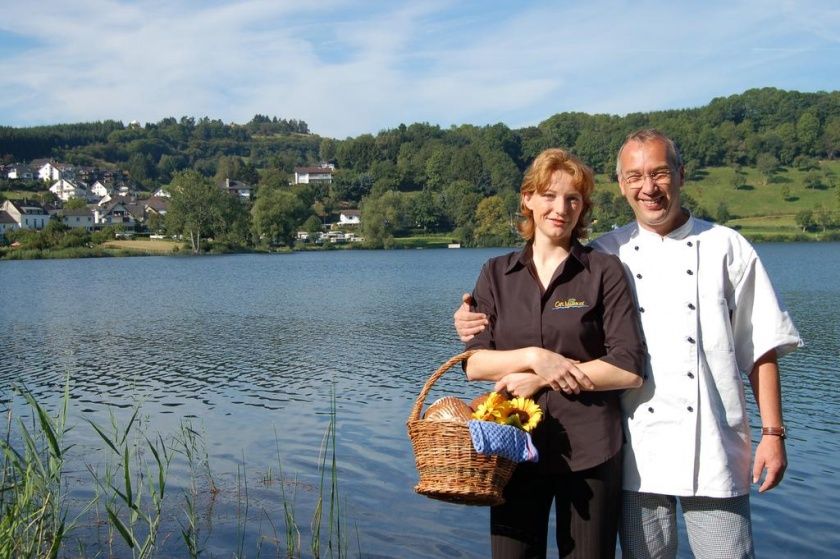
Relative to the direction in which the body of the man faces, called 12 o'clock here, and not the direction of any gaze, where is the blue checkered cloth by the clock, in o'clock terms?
The blue checkered cloth is roughly at 2 o'clock from the man.

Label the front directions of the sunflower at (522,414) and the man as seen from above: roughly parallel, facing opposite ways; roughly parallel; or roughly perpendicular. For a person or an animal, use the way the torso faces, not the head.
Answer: roughly parallel

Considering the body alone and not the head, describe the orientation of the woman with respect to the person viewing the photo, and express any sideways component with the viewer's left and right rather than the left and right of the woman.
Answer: facing the viewer

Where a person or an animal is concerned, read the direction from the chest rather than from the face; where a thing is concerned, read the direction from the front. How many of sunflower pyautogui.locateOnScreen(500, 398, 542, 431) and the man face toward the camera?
2

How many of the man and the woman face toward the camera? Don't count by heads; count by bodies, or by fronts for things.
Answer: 2

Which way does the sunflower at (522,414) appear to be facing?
toward the camera

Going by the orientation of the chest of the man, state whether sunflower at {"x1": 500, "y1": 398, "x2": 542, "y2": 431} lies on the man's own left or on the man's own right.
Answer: on the man's own right

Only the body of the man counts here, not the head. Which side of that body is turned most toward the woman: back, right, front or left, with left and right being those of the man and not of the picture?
right
